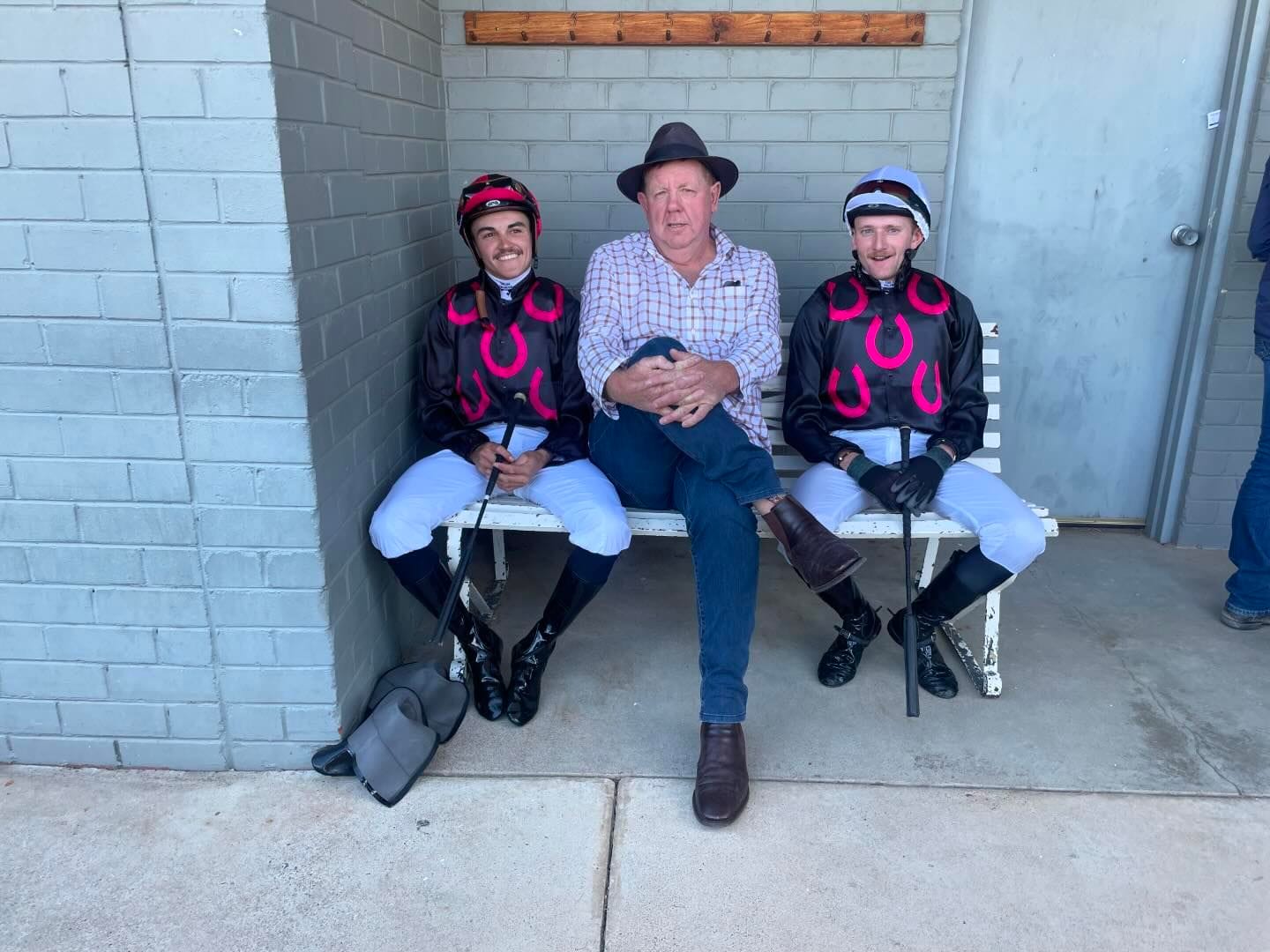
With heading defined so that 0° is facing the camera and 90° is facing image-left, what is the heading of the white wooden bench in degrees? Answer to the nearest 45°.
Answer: approximately 0°

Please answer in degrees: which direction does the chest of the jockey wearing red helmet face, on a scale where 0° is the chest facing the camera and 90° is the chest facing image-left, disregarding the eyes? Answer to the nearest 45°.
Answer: approximately 0°

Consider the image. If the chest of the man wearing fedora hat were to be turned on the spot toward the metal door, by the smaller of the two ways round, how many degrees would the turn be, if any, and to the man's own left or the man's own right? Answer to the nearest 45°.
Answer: approximately 135° to the man's own left

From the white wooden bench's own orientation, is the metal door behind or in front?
behind
